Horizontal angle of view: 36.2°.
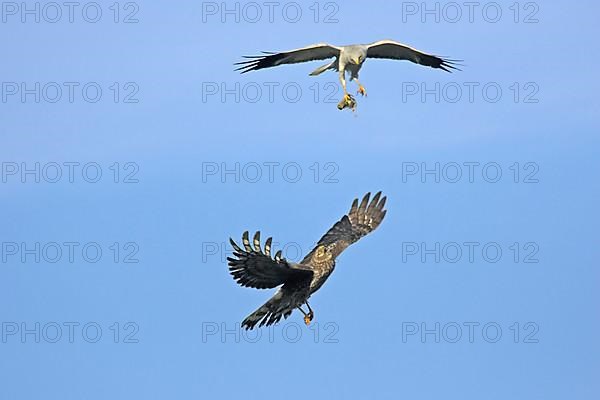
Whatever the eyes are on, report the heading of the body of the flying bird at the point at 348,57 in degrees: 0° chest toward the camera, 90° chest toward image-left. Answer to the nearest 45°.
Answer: approximately 315°
